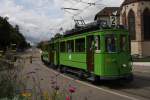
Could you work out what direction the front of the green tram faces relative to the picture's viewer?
facing the viewer and to the right of the viewer
